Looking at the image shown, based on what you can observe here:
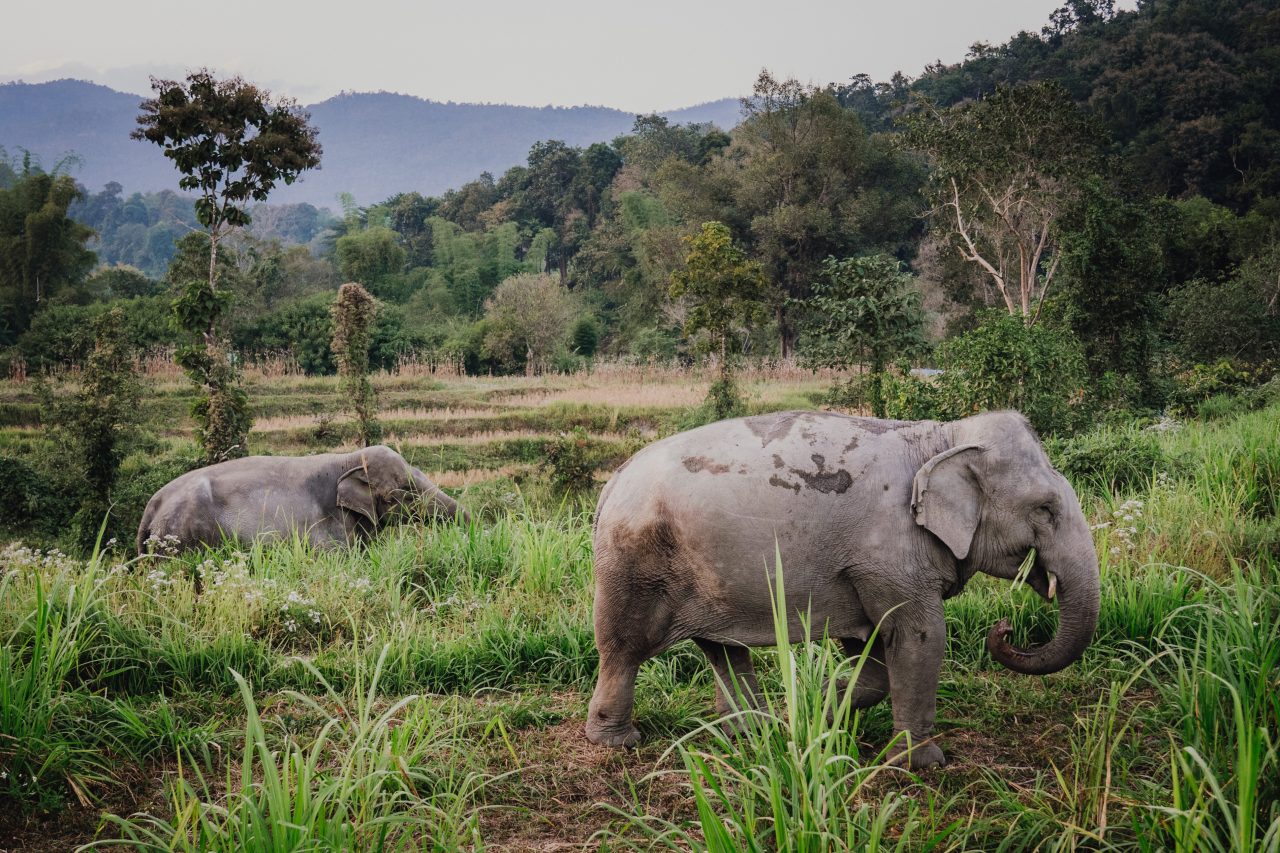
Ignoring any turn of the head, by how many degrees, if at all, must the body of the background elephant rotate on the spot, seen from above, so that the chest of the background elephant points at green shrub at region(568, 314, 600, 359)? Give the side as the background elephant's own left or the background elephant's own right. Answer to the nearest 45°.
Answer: approximately 90° to the background elephant's own left

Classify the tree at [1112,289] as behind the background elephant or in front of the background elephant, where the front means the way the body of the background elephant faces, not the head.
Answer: in front

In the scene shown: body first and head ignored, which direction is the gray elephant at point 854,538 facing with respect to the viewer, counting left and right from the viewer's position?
facing to the right of the viewer

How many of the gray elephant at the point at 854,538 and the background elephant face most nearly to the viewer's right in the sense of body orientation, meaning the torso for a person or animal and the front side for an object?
2

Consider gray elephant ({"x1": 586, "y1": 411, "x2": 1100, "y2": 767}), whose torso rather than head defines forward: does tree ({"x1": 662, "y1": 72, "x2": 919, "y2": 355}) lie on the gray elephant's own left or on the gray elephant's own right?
on the gray elephant's own left

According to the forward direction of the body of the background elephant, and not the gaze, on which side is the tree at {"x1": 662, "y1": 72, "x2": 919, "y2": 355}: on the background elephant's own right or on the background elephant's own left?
on the background elephant's own left

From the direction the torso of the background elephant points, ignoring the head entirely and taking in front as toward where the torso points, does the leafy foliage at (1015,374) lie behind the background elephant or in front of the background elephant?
in front

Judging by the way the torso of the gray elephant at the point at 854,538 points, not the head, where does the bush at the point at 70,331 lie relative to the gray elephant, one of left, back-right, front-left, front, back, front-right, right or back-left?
back-left

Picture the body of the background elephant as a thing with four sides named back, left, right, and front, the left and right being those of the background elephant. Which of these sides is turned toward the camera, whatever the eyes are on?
right

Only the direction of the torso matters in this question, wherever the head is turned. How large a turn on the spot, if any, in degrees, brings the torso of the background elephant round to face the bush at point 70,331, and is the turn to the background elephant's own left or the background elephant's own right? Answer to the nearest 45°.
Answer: approximately 90° to the background elephant's own left

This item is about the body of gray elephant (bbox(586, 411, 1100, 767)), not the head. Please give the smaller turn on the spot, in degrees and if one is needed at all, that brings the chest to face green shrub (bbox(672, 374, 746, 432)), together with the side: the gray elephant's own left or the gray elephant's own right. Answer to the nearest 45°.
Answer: approximately 90° to the gray elephant's own left

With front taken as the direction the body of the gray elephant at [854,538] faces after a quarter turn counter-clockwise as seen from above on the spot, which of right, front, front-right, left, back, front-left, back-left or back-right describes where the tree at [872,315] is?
front

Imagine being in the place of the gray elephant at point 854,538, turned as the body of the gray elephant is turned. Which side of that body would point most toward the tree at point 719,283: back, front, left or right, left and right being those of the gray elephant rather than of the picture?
left
